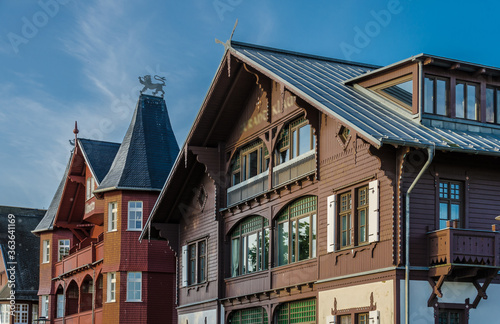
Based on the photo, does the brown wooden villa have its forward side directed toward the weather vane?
no

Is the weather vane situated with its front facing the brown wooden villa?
no

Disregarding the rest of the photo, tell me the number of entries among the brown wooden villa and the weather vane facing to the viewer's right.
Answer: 0

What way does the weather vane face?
to the viewer's left
